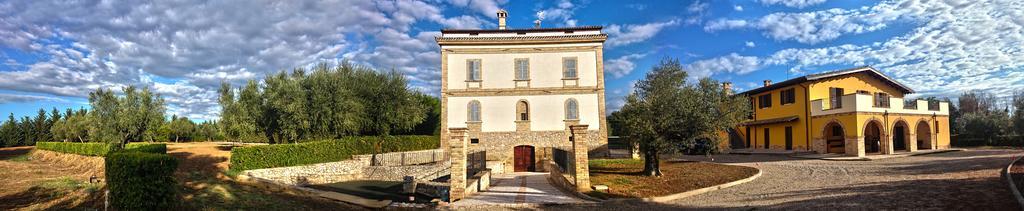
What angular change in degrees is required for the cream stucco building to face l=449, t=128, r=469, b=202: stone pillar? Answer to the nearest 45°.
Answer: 0° — it already faces it

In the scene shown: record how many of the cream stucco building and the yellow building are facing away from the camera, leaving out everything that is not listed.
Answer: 0

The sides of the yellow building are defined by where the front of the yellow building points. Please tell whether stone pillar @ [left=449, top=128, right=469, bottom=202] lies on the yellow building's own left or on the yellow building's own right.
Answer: on the yellow building's own right

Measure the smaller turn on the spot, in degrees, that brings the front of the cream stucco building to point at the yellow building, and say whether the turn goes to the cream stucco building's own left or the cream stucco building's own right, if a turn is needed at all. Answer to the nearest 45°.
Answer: approximately 90° to the cream stucco building's own left

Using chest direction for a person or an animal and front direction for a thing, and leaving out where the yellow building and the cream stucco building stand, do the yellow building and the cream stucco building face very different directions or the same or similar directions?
same or similar directions

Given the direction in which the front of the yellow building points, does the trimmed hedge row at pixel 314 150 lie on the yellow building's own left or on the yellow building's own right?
on the yellow building's own right

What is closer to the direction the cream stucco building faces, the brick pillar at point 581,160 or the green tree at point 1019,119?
the brick pillar

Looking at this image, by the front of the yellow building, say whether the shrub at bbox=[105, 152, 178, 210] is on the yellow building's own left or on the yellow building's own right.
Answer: on the yellow building's own right

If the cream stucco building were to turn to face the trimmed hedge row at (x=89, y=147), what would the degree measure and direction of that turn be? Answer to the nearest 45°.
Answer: approximately 90° to its right

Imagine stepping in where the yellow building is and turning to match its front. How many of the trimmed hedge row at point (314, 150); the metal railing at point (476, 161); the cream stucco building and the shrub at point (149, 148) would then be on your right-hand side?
4

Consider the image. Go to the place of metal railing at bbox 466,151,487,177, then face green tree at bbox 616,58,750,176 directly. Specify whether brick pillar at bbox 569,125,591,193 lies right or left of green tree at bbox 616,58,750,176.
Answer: right

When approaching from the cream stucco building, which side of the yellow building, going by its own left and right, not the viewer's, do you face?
right

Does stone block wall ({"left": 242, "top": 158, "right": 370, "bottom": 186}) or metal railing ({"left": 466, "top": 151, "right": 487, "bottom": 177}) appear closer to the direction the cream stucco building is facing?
the metal railing

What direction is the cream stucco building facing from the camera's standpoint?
toward the camera

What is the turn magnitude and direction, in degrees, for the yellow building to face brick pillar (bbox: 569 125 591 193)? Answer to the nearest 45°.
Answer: approximately 45° to its right

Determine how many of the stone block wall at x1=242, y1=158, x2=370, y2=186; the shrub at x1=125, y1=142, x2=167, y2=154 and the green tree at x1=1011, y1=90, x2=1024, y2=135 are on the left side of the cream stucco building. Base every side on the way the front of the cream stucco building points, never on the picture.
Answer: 1
